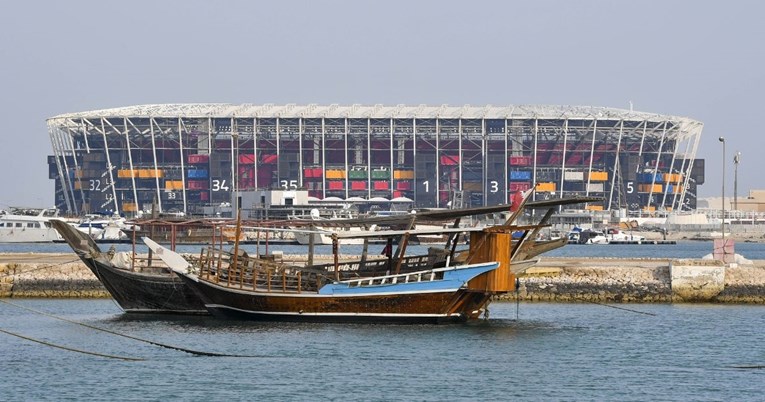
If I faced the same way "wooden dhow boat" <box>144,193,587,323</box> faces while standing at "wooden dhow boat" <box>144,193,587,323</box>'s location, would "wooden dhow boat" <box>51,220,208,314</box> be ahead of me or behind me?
ahead

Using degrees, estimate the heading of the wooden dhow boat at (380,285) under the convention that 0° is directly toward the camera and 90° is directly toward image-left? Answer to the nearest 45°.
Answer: approximately 90°
